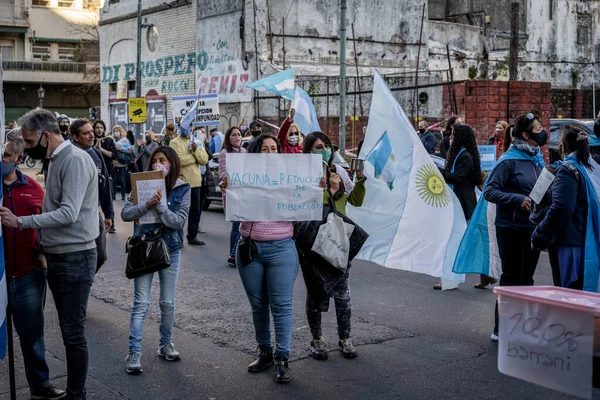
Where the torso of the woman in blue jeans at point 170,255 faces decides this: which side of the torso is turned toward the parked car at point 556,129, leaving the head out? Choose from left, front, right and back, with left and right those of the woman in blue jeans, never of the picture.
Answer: back

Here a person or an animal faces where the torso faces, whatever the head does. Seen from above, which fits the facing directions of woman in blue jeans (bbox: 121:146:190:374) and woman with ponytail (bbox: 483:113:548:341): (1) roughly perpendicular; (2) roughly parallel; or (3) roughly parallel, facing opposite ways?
roughly perpendicular

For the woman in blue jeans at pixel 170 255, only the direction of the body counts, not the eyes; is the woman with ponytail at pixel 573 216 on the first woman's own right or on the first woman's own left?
on the first woman's own left

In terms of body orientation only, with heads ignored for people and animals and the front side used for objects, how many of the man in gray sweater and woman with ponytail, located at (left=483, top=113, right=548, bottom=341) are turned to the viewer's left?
1

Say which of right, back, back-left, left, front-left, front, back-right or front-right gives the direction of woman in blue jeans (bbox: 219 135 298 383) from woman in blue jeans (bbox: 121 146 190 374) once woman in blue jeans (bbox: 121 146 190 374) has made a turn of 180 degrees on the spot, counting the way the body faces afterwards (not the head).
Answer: right
